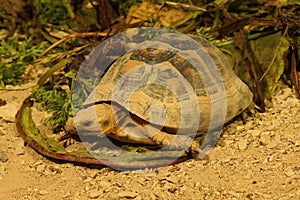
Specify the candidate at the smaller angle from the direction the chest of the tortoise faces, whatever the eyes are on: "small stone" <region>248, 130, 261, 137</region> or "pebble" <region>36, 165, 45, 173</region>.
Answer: the pebble

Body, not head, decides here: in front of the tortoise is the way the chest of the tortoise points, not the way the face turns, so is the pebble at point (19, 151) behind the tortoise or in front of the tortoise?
in front

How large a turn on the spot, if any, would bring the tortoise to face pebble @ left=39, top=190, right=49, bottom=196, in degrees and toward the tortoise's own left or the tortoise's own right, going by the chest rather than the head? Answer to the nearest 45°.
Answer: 0° — it already faces it

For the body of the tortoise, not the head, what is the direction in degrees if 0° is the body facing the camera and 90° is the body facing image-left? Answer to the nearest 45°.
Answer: approximately 45°

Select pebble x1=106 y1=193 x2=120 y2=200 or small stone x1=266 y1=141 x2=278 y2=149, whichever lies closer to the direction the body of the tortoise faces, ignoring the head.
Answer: the pebble

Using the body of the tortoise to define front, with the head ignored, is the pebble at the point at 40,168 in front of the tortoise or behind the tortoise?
in front

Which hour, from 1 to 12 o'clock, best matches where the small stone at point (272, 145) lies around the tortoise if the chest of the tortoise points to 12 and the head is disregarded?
The small stone is roughly at 8 o'clock from the tortoise.

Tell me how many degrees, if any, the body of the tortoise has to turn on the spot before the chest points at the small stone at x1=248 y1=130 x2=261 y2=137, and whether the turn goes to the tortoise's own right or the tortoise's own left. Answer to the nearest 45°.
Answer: approximately 135° to the tortoise's own left

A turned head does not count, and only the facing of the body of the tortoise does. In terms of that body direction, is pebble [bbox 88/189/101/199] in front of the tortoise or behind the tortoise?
in front
